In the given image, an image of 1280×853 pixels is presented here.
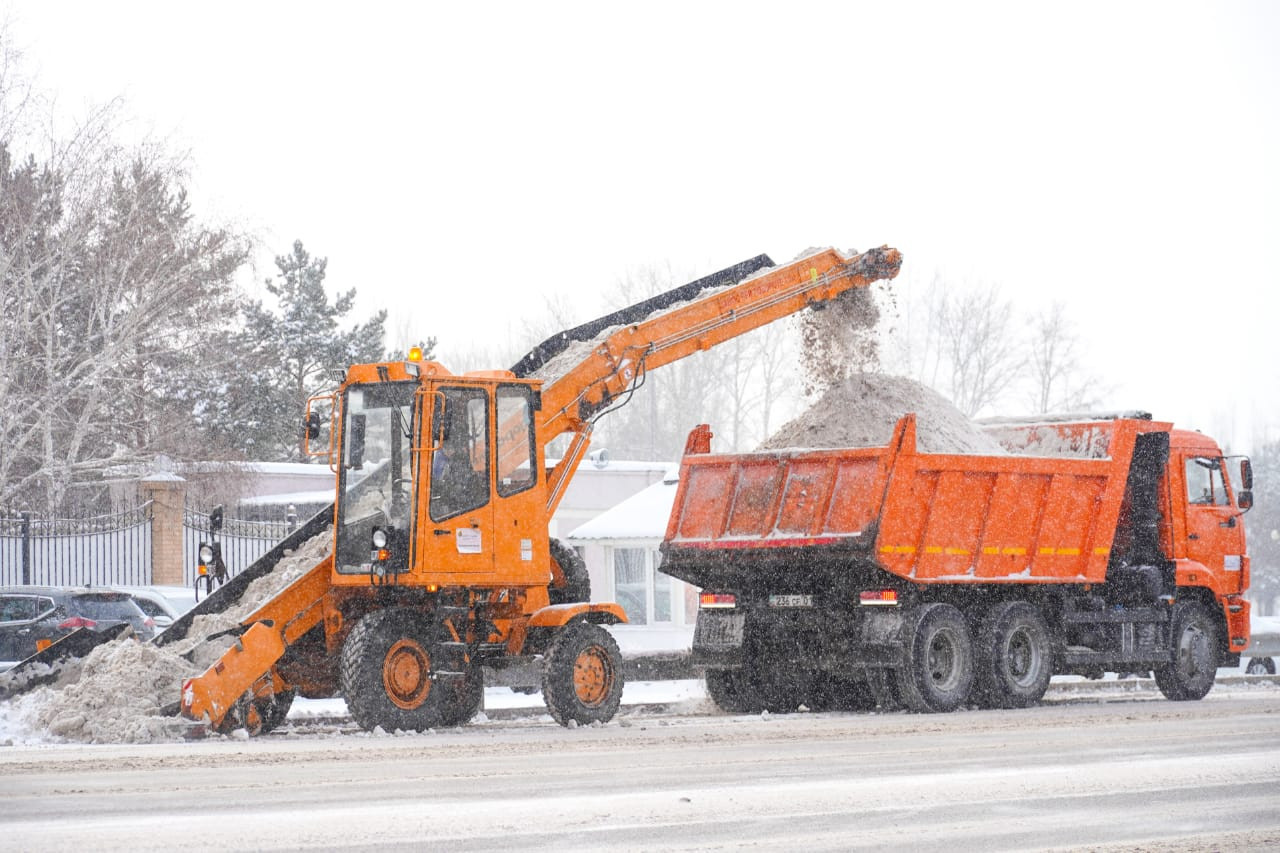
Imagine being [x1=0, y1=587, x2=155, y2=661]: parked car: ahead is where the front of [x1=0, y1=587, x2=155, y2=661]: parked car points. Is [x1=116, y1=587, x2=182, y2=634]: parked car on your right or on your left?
on your right

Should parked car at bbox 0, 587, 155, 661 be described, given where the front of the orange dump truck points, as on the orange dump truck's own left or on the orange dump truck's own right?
on the orange dump truck's own left

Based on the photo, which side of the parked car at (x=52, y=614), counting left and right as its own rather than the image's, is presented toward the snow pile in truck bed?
back

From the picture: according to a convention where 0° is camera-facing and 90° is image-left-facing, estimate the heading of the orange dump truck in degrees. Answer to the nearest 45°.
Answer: approximately 225°

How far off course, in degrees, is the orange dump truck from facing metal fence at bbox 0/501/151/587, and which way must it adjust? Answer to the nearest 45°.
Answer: approximately 90° to its left

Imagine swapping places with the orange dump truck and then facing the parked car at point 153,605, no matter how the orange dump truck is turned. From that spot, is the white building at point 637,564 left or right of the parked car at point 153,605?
right

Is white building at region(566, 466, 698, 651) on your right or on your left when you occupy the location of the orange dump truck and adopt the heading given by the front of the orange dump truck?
on your left

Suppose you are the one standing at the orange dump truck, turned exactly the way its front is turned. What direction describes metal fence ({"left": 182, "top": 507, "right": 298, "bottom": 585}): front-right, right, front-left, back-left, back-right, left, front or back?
left

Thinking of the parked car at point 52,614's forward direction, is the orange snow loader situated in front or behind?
behind

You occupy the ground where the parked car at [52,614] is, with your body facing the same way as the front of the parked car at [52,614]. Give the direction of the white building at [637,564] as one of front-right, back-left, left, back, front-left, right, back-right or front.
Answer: right

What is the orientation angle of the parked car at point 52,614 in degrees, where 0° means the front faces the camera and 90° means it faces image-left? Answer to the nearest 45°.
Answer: approximately 135°

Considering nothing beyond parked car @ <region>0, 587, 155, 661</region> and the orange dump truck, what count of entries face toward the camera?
0
